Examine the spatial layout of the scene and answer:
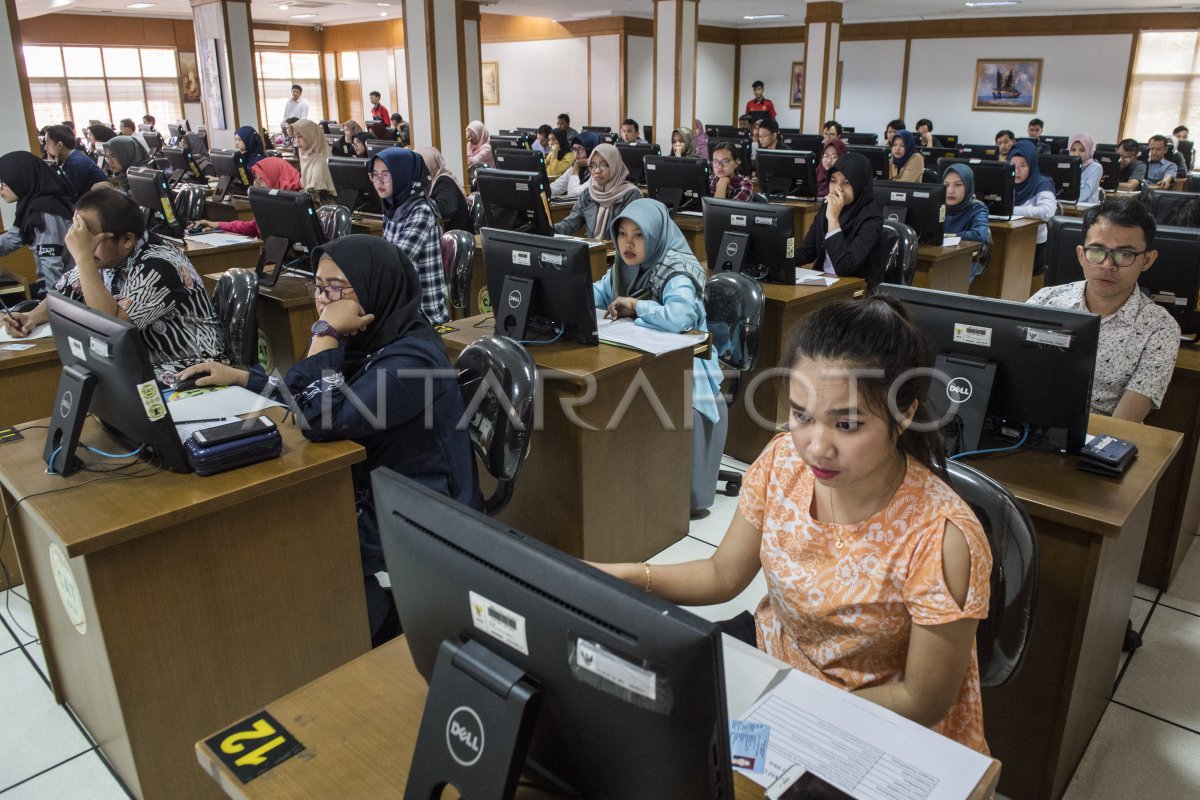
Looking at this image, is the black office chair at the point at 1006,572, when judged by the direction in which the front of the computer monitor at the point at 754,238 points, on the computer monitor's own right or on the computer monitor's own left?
on the computer monitor's own right

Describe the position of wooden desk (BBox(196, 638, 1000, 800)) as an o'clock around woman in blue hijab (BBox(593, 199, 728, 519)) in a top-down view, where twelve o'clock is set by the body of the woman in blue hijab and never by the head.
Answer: The wooden desk is roughly at 11 o'clock from the woman in blue hijab.

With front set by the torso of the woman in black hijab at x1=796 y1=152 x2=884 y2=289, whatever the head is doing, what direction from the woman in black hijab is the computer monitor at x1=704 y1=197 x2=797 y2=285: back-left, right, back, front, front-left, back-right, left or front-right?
front

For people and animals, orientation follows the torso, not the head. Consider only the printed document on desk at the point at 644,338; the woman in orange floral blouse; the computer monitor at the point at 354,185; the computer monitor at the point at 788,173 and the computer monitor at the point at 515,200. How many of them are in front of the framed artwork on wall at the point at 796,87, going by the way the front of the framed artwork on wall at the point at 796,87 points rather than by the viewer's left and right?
5

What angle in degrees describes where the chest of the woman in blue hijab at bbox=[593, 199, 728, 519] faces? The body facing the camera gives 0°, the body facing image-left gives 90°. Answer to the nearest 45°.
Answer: approximately 45°

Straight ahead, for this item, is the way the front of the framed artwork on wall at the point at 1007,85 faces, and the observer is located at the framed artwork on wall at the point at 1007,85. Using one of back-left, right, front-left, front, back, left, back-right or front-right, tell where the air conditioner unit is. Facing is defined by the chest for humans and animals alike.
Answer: right

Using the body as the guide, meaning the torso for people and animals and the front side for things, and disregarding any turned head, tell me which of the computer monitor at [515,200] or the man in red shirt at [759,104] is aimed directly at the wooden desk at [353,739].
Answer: the man in red shirt

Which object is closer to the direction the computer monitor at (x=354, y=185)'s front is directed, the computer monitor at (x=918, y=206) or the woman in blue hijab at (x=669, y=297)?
the computer monitor

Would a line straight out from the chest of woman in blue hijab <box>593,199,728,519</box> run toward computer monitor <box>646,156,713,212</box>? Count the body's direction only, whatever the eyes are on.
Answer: no

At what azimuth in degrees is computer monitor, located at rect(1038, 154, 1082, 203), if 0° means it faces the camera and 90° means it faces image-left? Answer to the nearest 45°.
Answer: approximately 180°

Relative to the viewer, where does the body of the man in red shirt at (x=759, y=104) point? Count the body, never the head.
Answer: toward the camera

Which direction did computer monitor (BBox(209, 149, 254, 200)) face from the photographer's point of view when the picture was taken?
facing away from the viewer and to the right of the viewer

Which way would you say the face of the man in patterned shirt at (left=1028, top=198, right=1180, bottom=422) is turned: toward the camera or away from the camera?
toward the camera

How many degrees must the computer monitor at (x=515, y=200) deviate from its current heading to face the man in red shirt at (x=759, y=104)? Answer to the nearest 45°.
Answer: approximately 45° to its left

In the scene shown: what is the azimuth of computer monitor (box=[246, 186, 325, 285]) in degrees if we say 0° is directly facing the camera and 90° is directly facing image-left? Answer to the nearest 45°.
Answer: approximately 225°

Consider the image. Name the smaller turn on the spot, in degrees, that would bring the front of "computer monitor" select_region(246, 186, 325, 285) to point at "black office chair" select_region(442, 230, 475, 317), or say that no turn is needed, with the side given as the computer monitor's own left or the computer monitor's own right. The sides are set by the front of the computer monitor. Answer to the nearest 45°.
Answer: approximately 90° to the computer monitor's own right

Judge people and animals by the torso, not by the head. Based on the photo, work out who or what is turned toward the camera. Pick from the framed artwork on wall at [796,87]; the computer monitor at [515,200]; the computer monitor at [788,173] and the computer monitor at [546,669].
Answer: the framed artwork on wall

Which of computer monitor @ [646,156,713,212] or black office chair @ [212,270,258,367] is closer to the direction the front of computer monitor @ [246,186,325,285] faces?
the computer monitor

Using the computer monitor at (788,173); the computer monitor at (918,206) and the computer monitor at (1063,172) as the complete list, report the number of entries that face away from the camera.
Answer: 3

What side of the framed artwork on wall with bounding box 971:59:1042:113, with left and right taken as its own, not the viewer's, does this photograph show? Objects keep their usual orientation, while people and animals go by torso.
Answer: front

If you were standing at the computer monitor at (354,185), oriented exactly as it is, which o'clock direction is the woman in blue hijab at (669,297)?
The woman in blue hijab is roughly at 4 o'clock from the computer monitor.
